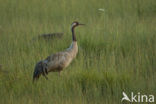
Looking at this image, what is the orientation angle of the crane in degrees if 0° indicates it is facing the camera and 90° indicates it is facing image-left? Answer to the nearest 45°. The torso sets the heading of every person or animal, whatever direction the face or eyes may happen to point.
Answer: approximately 270°
